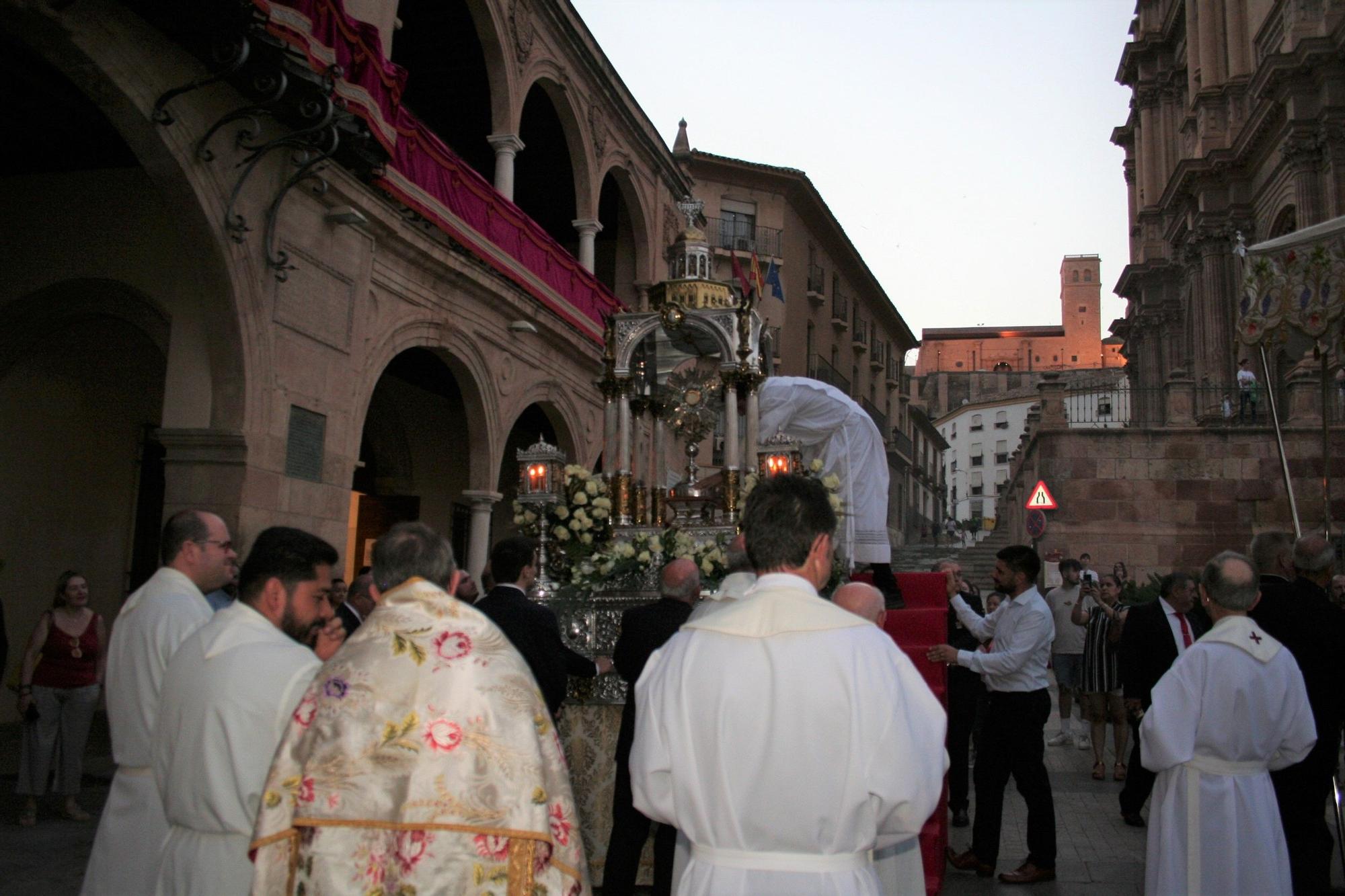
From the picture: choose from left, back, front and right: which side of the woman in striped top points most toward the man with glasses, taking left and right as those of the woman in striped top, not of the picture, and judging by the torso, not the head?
front

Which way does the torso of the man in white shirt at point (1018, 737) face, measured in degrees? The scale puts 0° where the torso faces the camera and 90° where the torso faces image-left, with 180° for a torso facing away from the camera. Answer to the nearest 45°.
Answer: approximately 90°

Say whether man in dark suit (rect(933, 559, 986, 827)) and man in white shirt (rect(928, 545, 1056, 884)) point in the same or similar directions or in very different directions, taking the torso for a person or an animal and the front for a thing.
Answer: same or similar directions

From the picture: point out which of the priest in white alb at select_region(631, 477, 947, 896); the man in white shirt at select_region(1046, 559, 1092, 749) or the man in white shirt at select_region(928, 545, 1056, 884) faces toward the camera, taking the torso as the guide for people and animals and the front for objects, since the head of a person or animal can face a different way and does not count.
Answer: the man in white shirt at select_region(1046, 559, 1092, 749)

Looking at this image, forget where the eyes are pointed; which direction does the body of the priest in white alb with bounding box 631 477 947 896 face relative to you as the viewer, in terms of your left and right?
facing away from the viewer

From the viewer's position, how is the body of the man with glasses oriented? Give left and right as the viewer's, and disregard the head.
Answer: facing to the right of the viewer

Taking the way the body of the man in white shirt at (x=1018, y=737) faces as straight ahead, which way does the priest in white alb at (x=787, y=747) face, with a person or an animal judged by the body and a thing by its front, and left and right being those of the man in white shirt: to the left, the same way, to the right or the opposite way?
to the right

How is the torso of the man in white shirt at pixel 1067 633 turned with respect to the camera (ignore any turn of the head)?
toward the camera

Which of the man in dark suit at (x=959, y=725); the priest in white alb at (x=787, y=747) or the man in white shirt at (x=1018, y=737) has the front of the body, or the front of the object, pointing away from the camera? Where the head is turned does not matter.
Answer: the priest in white alb

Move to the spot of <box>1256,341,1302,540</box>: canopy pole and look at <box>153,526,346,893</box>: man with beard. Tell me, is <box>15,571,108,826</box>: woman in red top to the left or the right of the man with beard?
right

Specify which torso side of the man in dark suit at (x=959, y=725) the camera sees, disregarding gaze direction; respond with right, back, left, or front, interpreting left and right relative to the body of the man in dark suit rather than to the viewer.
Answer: left

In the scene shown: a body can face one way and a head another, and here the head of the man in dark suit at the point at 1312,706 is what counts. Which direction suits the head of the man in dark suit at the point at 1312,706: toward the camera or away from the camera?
away from the camera

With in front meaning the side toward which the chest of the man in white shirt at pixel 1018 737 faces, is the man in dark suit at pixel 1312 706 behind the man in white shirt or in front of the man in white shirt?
behind

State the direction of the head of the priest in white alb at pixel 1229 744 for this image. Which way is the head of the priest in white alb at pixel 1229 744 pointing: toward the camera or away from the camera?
away from the camera

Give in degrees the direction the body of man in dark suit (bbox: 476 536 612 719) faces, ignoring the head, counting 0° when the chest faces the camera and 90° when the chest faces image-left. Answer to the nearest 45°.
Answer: approximately 225°

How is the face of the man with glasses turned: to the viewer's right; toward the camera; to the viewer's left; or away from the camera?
to the viewer's right

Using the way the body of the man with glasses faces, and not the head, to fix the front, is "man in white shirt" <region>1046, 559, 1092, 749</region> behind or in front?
in front
